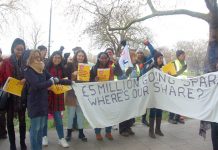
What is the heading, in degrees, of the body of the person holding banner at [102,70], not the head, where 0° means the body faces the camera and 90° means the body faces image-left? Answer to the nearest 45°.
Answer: approximately 0°

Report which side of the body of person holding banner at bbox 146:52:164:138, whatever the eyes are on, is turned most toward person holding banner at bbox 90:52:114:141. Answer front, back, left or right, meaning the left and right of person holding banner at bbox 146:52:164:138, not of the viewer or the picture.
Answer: right

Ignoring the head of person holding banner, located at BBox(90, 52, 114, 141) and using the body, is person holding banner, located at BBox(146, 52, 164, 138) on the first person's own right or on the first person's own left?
on the first person's own left

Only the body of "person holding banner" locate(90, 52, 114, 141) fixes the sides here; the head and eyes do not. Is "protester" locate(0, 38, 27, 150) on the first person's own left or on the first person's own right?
on the first person's own right
